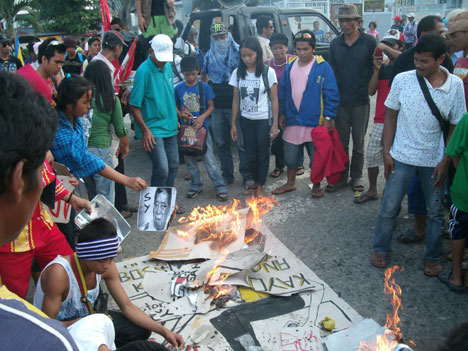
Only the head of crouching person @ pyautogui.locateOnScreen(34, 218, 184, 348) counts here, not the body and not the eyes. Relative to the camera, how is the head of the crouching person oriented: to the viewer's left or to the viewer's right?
to the viewer's right

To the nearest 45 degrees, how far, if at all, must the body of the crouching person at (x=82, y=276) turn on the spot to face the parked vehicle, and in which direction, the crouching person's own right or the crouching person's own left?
approximately 90° to the crouching person's own left

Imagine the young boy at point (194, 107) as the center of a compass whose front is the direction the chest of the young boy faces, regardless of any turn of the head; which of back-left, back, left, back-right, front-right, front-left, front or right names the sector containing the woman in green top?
front-right

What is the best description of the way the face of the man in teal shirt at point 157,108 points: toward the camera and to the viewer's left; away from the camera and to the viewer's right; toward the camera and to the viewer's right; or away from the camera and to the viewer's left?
toward the camera and to the viewer's right

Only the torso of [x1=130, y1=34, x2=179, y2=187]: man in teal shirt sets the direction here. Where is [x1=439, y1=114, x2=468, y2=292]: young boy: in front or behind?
in front

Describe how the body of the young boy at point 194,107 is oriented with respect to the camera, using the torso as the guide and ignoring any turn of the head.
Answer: toward the camera

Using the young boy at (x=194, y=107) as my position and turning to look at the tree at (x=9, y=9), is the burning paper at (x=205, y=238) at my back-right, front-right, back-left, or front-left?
back-left
